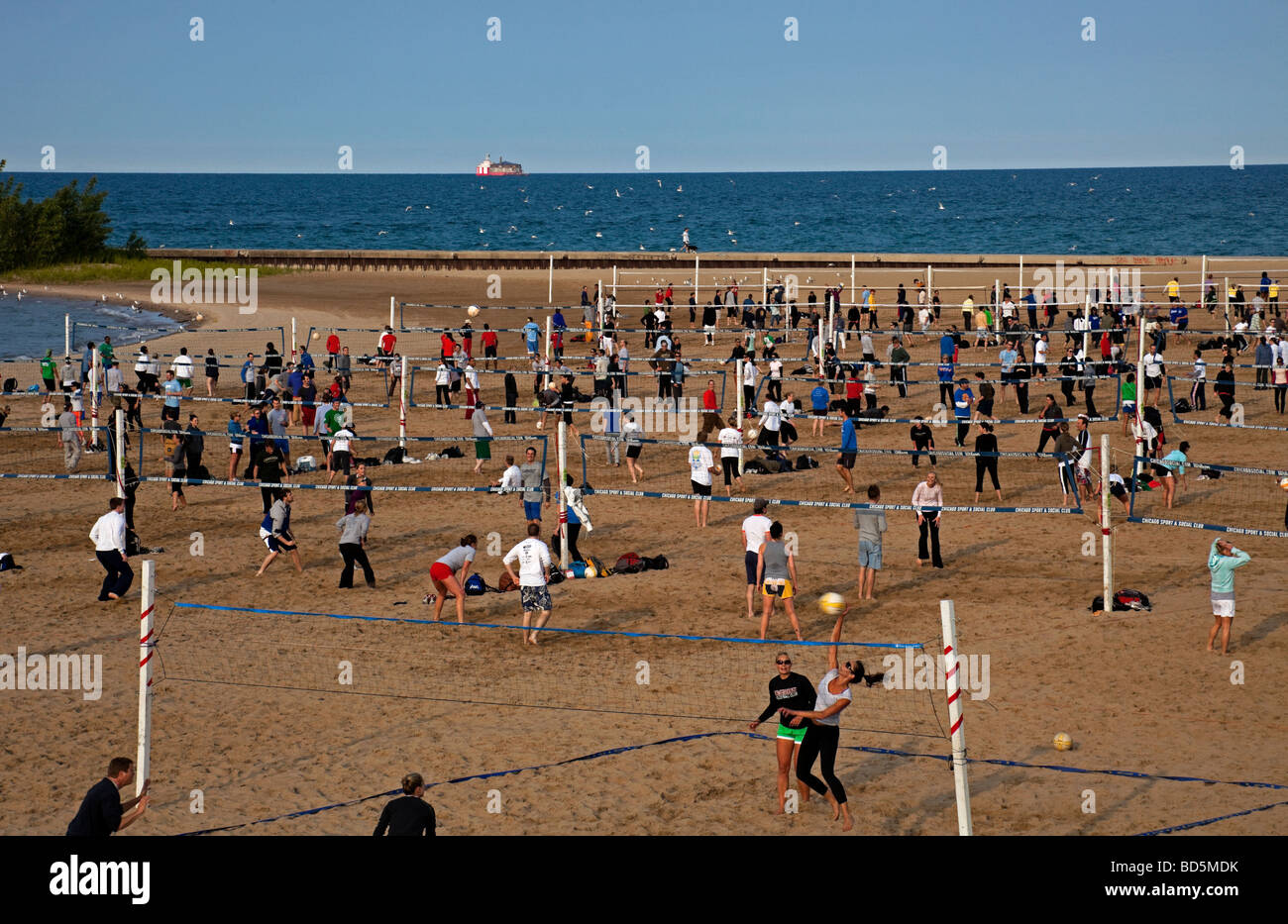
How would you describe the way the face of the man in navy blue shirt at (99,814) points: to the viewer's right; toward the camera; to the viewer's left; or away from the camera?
to the viewer's right

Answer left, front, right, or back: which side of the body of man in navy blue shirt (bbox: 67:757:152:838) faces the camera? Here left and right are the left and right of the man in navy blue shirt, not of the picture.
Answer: right

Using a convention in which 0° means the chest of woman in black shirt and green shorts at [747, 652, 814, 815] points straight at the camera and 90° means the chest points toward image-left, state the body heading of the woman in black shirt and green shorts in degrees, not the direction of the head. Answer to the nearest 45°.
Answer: approximately 0°

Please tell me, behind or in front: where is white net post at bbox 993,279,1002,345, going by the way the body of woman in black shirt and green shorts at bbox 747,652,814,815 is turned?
behind

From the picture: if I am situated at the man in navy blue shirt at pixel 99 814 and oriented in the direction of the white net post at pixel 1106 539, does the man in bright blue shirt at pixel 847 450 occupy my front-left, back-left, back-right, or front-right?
front-left
